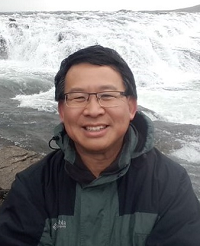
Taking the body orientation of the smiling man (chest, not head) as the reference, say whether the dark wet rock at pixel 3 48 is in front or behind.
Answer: behind

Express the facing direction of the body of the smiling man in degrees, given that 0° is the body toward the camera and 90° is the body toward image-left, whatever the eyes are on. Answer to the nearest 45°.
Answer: approximately 0°

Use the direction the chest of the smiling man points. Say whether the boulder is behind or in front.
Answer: behind
